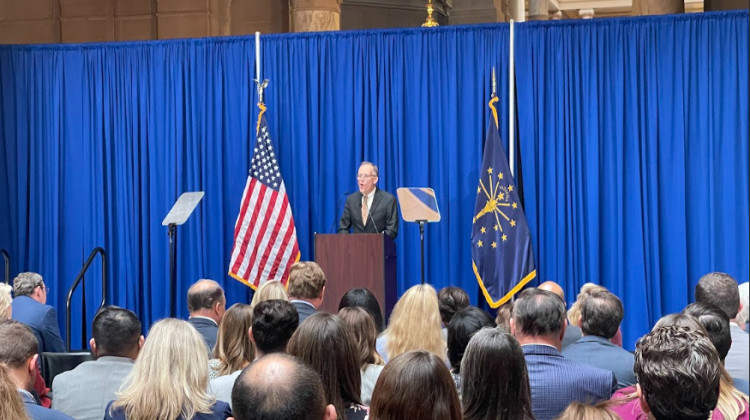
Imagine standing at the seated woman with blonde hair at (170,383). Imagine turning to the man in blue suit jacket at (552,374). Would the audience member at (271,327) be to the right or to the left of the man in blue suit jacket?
left

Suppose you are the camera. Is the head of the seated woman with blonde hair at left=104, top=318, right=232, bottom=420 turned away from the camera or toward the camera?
away from the camera

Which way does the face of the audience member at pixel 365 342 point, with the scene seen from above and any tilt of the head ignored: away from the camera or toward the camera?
away from the camera

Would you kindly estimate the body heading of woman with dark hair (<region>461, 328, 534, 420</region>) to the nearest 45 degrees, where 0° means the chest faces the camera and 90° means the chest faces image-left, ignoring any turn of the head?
approximately 180°

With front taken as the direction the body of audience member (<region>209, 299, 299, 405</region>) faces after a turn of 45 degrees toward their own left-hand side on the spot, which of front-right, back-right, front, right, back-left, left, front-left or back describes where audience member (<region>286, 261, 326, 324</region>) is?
front-right

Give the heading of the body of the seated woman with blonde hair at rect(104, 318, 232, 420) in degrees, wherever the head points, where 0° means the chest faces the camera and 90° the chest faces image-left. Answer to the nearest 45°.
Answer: approximately 180°

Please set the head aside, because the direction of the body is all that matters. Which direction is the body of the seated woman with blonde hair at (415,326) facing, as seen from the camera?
away from the camera

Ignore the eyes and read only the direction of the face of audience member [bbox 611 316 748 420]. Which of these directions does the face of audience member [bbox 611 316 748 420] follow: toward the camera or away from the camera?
away from the camera

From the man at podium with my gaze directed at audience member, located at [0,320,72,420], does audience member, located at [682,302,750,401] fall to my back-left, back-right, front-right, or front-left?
front-left

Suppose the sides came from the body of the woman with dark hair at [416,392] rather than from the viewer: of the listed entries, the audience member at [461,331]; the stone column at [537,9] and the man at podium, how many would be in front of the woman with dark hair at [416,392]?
3

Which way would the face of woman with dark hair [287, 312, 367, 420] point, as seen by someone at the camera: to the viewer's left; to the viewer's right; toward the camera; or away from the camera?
away from the camera

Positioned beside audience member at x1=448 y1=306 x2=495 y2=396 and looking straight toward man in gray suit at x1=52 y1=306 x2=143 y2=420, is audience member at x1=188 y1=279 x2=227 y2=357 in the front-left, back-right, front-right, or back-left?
front-right

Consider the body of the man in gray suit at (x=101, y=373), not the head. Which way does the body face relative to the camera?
away from the camera

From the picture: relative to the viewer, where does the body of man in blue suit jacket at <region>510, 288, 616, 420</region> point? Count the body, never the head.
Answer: away from the camera

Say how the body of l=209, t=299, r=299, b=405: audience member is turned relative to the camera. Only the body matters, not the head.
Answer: away from the camera

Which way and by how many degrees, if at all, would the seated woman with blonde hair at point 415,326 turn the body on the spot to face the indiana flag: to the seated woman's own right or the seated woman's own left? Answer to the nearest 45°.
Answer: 0° — they already face it

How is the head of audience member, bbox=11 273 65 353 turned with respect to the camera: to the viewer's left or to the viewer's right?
to the viewer's right
